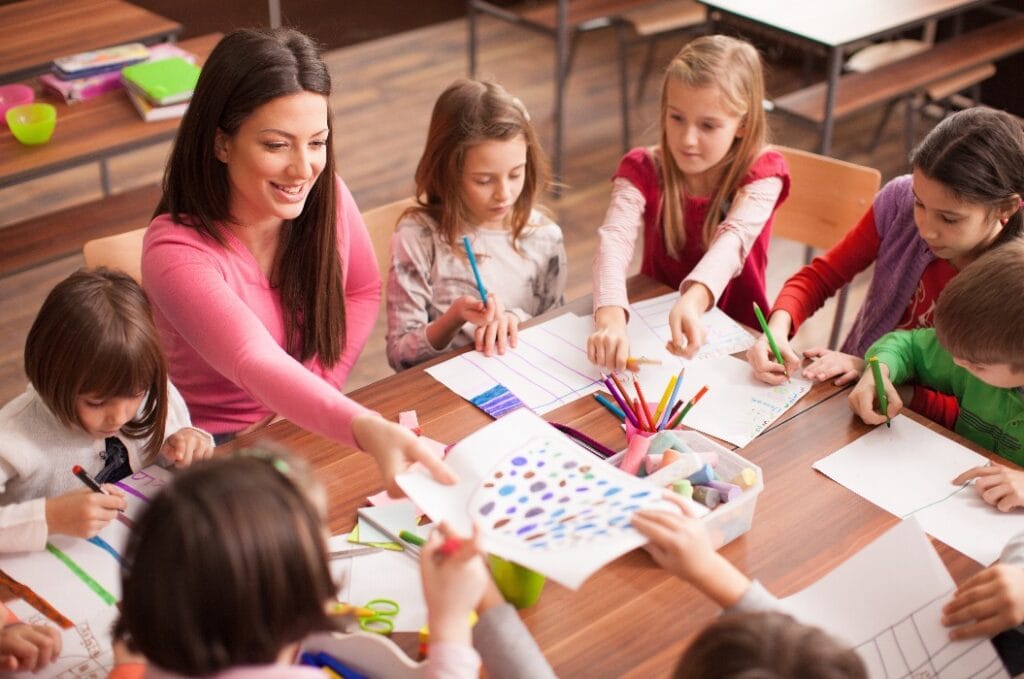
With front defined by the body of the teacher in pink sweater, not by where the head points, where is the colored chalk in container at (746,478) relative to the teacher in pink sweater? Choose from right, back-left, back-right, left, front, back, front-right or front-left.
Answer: front

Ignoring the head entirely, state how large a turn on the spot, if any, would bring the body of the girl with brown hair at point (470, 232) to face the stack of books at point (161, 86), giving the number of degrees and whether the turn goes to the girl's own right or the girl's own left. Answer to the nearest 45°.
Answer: approximately 180°

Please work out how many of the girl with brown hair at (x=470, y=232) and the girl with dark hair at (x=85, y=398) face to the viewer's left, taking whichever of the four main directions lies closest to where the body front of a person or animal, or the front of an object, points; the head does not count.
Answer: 0

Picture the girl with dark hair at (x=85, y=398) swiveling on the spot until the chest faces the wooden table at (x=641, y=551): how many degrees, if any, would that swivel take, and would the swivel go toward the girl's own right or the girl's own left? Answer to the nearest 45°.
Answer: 0° — they already face it

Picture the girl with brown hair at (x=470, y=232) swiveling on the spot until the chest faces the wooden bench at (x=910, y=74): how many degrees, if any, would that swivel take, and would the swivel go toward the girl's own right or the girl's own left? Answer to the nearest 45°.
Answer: approximately 90° to the girl's own left

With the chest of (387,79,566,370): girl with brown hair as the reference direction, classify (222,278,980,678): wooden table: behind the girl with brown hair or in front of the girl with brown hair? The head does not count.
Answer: in front

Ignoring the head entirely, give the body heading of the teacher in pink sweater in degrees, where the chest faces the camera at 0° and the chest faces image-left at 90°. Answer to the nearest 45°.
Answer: approximately 315°

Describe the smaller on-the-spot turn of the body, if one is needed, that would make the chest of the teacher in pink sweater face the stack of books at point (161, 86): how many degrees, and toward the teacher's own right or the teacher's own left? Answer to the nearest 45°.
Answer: approximately 135° to the teacher's own left

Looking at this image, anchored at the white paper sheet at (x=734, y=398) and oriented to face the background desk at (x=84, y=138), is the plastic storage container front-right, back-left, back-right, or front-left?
back-left

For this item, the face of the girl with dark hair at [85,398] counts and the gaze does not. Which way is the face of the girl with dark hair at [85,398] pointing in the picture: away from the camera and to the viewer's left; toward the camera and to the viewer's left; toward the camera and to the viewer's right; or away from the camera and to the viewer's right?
toward the camera and to the viewer's right

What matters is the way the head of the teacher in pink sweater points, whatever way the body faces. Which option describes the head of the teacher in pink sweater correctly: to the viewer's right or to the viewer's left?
to the viewer's right

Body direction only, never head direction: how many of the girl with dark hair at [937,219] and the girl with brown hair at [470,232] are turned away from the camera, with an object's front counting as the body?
0

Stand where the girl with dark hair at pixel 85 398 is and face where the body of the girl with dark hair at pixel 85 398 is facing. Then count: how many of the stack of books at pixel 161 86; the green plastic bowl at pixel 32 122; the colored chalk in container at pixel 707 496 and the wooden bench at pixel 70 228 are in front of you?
1

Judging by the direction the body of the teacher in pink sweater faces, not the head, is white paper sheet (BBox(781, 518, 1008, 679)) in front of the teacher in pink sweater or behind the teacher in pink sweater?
in front

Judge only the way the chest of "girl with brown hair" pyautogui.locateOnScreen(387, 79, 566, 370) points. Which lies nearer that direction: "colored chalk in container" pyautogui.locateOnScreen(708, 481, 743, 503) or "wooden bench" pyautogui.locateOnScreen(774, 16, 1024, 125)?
the colored chalk in container

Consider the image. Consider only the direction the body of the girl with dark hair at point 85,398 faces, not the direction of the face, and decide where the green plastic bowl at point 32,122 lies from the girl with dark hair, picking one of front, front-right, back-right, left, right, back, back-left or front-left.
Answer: back-left

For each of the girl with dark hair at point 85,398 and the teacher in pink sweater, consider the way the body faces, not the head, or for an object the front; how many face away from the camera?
0

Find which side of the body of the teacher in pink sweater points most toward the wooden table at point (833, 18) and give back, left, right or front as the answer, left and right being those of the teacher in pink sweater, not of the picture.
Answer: left
